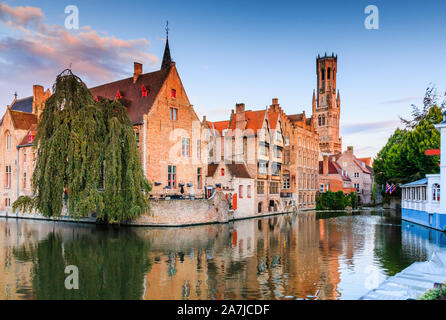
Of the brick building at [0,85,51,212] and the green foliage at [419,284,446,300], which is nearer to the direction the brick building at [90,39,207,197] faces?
the green foliage

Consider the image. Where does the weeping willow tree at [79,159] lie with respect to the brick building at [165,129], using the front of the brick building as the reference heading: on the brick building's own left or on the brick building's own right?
on the brick building's own right

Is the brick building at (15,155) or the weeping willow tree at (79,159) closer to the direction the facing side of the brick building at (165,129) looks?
the weeping willow tree

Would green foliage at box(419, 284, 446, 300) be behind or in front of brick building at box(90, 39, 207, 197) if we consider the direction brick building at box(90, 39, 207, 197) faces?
in front

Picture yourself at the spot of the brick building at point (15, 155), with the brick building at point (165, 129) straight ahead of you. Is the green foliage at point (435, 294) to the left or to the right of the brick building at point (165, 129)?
right

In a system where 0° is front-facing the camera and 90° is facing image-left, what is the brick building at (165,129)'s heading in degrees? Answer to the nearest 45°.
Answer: approximately 315°
